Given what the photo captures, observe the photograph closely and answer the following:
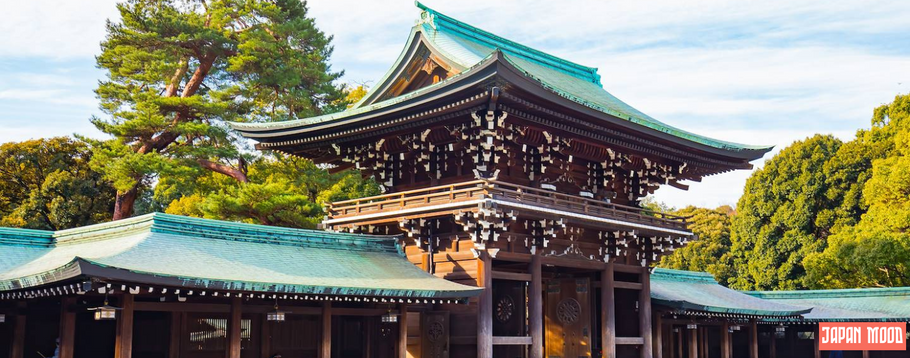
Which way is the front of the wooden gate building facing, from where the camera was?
facing the viewer and to the right of the viewer

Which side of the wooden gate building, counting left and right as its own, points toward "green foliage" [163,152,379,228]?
back

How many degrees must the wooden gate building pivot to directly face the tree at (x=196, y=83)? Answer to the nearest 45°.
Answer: approximately 180°

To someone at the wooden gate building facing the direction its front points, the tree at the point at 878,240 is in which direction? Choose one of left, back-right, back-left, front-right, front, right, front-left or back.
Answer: left

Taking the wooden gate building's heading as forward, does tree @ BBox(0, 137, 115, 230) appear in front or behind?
behind

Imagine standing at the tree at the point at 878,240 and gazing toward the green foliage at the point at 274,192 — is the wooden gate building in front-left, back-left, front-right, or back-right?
front-left
